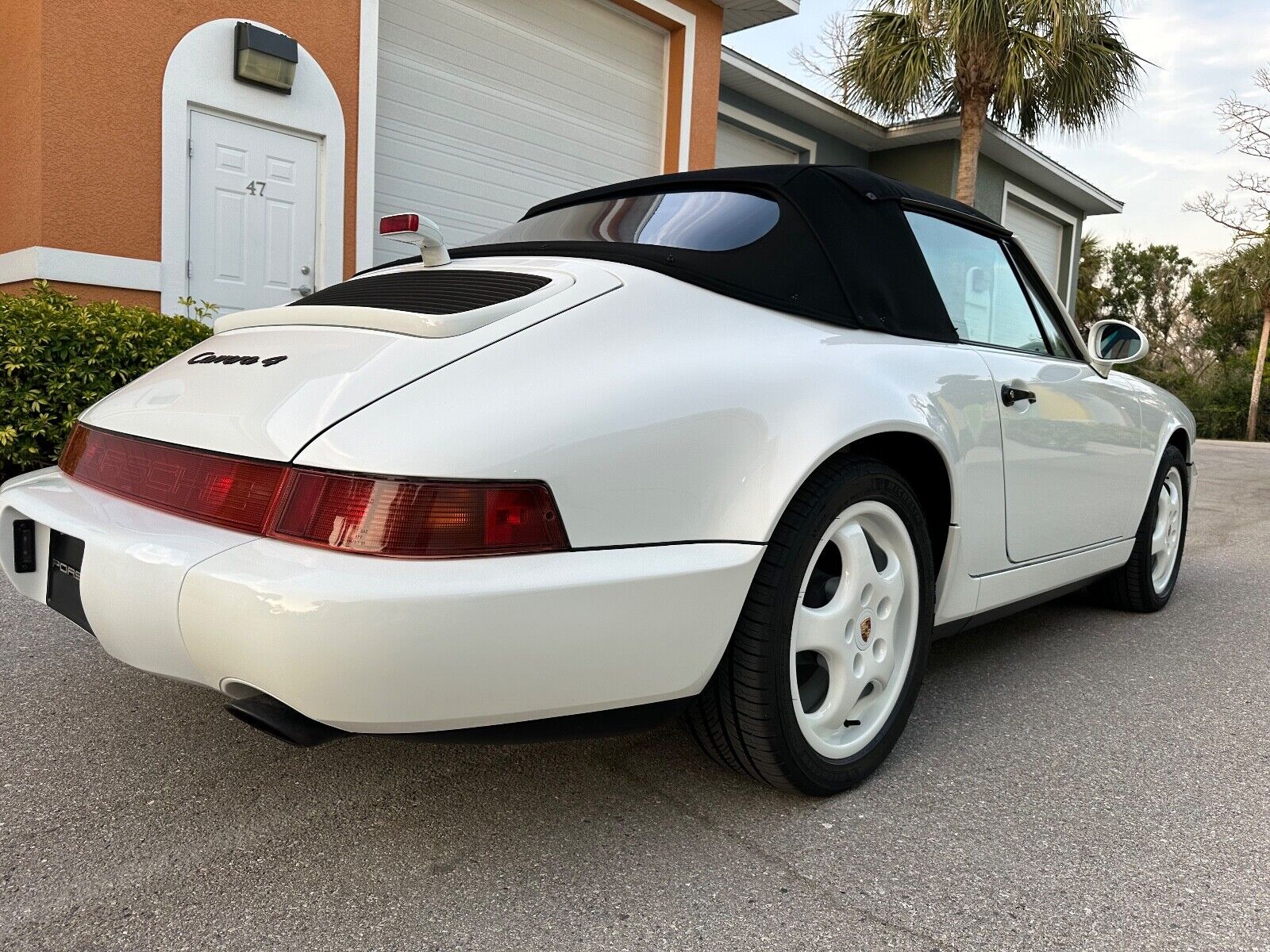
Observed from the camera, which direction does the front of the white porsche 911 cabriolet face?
facing away from the viewer and to the right of the viewer

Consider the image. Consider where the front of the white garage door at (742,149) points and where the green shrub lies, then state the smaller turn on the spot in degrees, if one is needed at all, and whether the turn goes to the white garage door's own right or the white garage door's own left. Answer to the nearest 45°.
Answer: approximately 45° to the white garage door's own right

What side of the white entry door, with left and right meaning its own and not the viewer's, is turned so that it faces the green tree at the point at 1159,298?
left

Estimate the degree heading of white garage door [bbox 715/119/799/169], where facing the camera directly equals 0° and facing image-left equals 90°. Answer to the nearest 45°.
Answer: approximately 315°

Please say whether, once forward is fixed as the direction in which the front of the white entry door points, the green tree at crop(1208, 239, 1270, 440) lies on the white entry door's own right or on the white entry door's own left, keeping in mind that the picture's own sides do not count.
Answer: on the white entry door's own left

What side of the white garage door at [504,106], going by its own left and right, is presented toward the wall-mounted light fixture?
right

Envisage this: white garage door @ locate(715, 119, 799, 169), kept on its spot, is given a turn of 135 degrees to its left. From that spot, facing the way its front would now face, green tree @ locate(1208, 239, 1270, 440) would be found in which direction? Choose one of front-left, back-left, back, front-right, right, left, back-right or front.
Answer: front-right

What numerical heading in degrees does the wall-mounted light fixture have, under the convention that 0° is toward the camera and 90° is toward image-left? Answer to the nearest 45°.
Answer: approximately 315°

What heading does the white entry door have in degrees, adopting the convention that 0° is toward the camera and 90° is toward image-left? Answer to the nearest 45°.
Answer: approximately 315°
